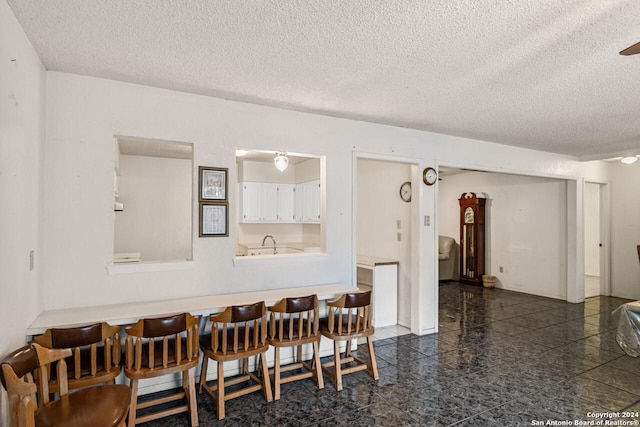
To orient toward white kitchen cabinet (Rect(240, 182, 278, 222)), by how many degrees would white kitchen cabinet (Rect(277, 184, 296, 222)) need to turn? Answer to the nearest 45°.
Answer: approximately 45° to its right

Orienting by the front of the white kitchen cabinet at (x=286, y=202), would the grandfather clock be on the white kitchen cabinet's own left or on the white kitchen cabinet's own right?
on the white kitchen cabinet's own left

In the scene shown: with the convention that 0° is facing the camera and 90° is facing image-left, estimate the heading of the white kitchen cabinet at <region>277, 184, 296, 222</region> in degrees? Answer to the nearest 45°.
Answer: approximately 0°

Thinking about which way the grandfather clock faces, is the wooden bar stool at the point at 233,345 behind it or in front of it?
in front

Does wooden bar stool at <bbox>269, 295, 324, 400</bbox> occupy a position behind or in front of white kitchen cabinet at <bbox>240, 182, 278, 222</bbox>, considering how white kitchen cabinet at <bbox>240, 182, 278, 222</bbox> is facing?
in front

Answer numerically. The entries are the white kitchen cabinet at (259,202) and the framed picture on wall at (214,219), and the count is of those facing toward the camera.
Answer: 2

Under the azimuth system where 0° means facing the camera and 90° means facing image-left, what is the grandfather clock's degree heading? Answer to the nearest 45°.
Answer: approximately 45°

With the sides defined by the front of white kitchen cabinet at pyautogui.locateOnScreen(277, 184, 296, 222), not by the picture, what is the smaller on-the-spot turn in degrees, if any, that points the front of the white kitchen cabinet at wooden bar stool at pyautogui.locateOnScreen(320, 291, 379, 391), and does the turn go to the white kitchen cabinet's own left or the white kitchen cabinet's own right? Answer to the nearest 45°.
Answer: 0° — it already faces it

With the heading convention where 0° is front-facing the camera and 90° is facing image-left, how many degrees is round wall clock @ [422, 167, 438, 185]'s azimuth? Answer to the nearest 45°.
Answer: approximately 315°
